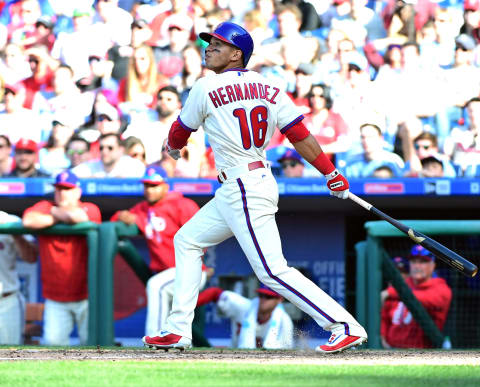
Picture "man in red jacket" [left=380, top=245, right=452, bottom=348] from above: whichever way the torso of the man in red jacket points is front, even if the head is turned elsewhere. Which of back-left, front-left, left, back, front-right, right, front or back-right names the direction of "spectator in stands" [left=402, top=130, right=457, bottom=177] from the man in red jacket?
back-right

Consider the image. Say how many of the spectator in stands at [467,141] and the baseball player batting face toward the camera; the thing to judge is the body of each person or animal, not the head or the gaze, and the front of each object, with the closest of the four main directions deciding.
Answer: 1

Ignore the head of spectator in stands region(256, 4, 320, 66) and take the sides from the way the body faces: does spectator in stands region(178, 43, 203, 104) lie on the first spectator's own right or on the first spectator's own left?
on the first spectator's own right

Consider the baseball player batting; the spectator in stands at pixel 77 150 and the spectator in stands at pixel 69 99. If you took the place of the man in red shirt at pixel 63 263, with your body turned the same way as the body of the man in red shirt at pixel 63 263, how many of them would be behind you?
2

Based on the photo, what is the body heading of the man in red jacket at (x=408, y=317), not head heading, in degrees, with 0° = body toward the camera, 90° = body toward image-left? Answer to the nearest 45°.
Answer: approximately 45°

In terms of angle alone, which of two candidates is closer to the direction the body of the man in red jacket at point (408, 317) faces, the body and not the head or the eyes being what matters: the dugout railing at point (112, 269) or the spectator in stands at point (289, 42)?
the dugout railing

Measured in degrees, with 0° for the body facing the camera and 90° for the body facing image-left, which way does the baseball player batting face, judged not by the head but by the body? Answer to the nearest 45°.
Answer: approximately 135°

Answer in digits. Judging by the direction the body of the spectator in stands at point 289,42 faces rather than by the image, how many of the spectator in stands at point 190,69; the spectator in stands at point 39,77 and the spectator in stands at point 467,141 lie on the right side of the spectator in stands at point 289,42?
2

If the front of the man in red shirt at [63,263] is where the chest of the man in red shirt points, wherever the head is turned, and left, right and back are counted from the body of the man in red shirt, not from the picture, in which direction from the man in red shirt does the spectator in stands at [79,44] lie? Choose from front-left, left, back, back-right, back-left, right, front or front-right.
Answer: back

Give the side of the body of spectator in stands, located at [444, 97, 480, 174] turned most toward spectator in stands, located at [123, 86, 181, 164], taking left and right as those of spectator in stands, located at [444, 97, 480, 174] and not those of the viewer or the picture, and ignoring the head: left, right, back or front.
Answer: right
